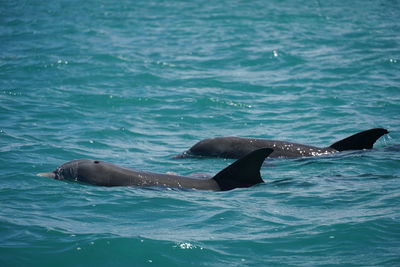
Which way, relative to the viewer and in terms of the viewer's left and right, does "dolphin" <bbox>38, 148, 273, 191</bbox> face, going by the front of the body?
facing to the left of the viewer

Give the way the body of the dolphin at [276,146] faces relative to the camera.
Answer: to the viewer's left

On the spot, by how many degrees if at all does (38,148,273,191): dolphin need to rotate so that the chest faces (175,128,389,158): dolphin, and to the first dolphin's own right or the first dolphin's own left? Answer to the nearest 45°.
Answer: approximately 135° to the first dolphin's own right

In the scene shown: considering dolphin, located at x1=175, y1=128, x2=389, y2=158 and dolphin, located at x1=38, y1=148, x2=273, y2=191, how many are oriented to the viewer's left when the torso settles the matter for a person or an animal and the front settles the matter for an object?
2

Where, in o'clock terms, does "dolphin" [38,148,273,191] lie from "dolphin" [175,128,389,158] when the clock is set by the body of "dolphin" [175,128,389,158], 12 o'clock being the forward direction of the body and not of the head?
"dolphin" [38,148,273,191] is roughly at 10 o'clock from "dolphin" [175,128,389,158].

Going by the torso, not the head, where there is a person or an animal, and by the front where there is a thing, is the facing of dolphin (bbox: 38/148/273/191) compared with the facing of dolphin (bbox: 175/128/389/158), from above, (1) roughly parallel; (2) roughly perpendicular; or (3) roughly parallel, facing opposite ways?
roughly parallel
